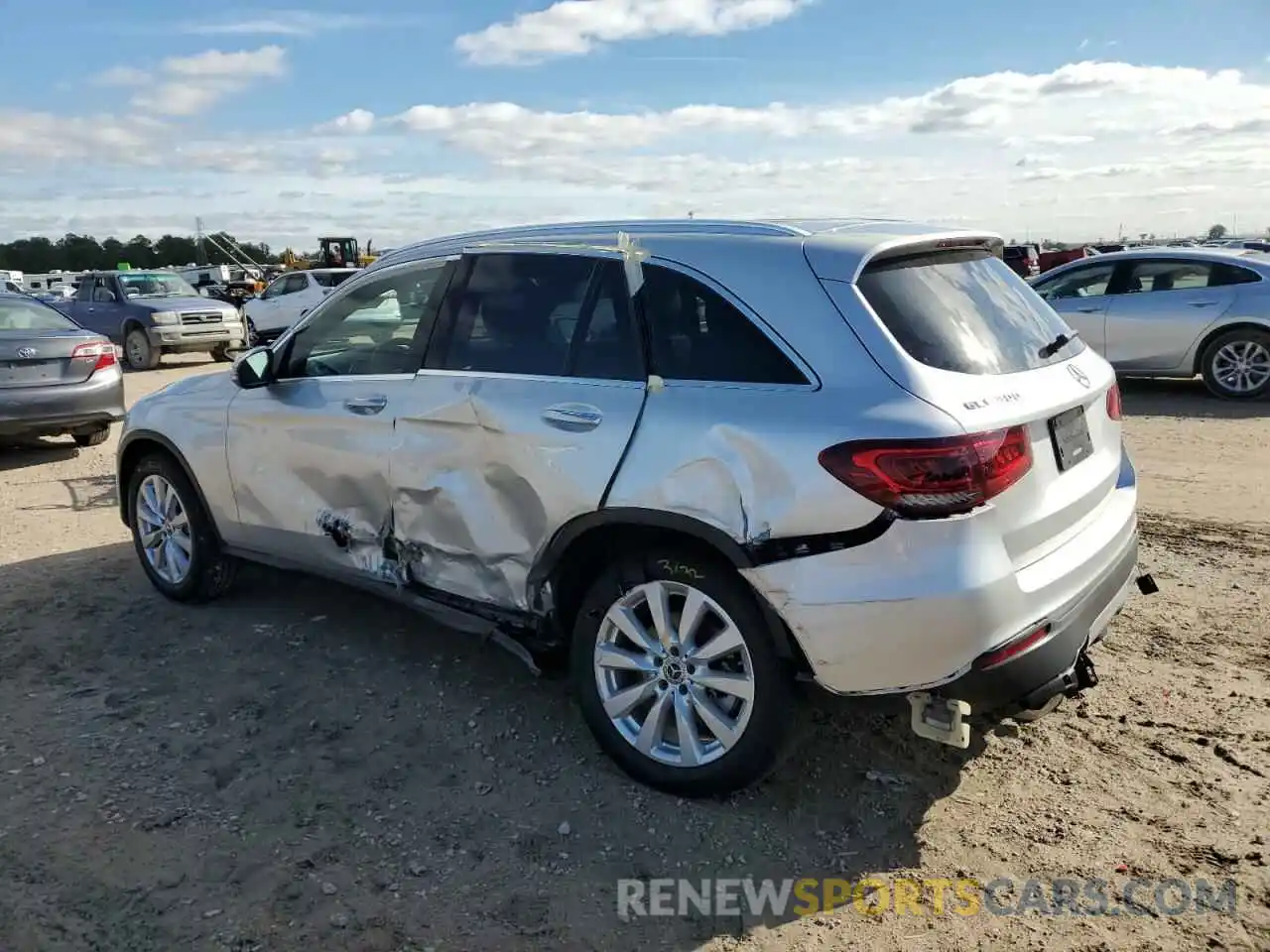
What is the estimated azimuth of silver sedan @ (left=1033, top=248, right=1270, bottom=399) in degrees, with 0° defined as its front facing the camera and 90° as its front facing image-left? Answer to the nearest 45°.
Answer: approximately 90°

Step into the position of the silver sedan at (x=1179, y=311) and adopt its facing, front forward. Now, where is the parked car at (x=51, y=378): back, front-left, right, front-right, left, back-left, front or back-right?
front-left

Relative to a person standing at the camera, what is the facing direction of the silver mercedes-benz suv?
facing away from the viewer and to the left of the viewer

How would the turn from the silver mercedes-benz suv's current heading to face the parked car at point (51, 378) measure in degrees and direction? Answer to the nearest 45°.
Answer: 0° — it already faces it

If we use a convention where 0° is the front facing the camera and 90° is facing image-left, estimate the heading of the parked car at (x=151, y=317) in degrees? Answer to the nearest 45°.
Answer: approximately 315°

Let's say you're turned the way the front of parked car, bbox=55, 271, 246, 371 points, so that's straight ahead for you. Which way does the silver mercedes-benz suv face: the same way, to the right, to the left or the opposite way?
the opposite way

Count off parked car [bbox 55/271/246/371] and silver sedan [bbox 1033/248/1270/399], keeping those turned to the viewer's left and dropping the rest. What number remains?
1

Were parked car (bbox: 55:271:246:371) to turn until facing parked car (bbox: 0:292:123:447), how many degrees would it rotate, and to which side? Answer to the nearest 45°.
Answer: approximately 45° to its right

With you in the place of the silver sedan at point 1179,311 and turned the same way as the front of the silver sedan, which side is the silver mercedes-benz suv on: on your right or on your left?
on your left

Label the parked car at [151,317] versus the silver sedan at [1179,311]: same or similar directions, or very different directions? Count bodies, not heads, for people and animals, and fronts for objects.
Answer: very different directions

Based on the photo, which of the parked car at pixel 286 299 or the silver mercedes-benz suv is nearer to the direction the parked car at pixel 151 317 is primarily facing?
the silver mercedes-benz suv
